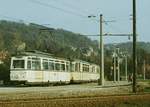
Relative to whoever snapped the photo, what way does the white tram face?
facing the viewer and to the left of the viewer
